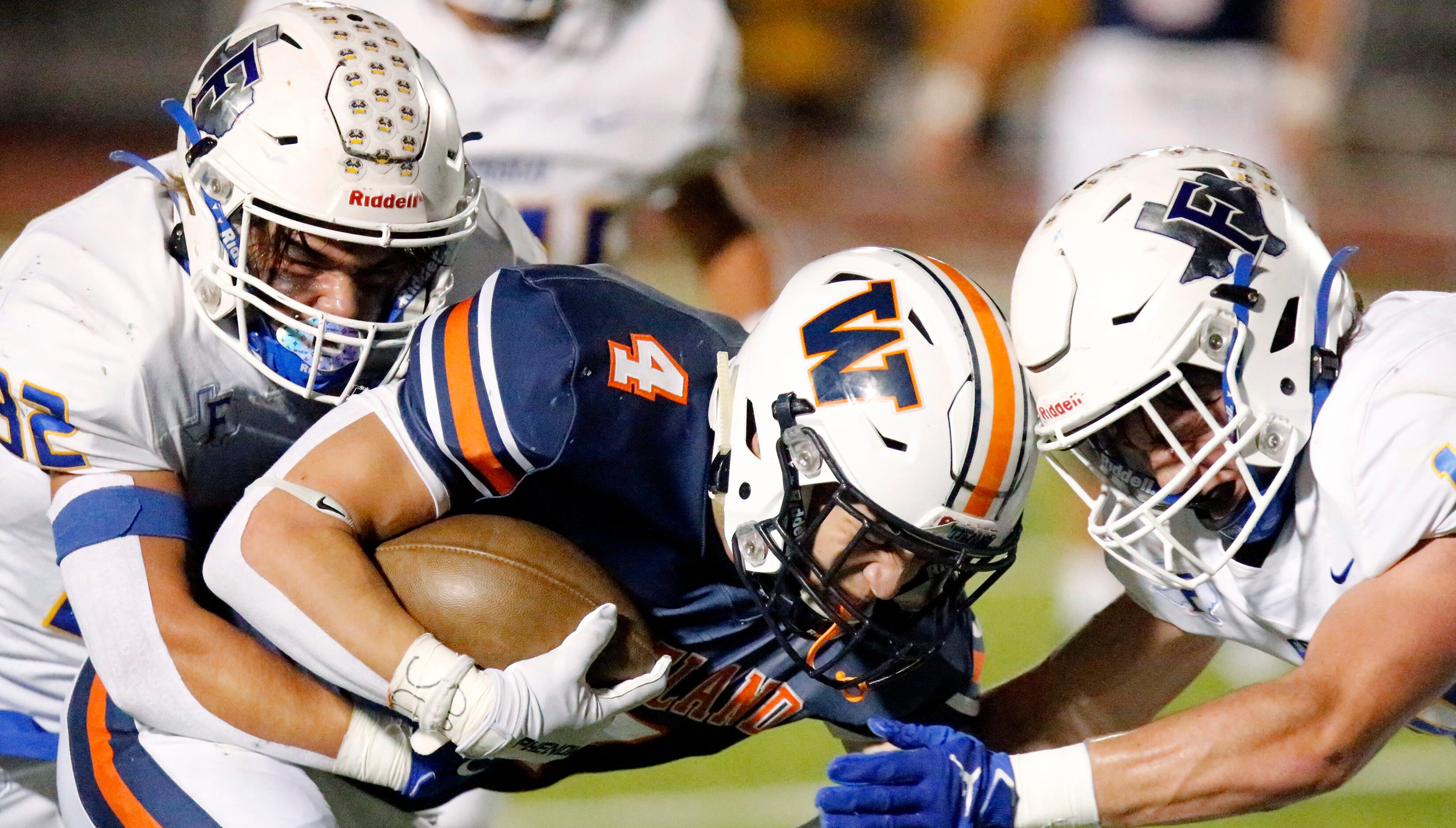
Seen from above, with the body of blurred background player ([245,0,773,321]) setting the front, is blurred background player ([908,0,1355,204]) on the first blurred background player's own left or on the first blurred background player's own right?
on the first blurred background player's own left

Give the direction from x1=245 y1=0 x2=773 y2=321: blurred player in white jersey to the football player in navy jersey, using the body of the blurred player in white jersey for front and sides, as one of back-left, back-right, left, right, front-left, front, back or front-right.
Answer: front
